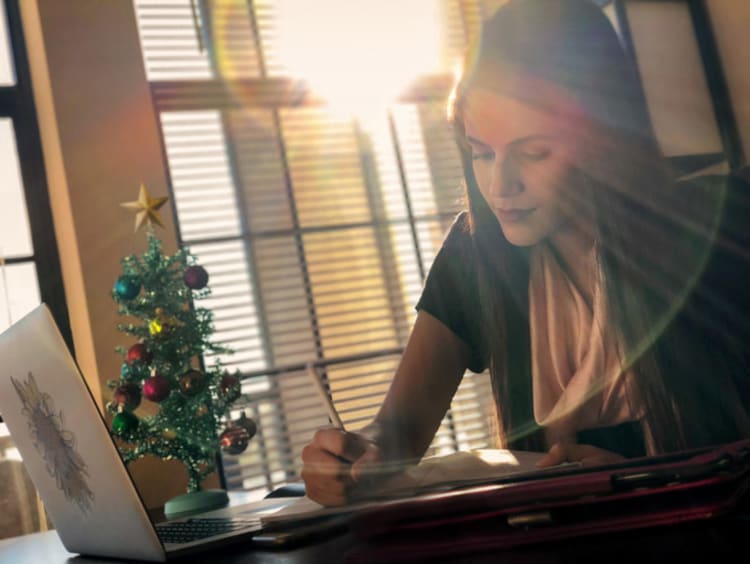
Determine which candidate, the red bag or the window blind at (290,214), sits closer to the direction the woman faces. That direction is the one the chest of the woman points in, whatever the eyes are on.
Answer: the red bag

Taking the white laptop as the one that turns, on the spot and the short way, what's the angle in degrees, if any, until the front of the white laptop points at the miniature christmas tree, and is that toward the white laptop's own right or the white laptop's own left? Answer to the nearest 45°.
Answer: approximately 45° to the white laptop's own left

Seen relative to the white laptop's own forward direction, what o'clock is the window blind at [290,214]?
The window blind is roughly at 11 o'clock from the white laptop.

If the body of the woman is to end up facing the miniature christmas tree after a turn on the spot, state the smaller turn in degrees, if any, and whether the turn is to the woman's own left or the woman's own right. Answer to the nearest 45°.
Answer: approximately 90° to the woman's own right

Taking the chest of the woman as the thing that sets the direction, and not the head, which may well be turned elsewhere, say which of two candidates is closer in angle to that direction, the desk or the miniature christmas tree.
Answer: the desk

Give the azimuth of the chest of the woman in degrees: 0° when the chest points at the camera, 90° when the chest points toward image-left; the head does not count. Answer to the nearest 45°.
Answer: approximately 45°

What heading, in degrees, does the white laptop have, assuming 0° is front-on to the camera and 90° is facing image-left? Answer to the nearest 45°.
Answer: approximately 225°

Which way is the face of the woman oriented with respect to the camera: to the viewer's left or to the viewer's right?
to the viewer's left
